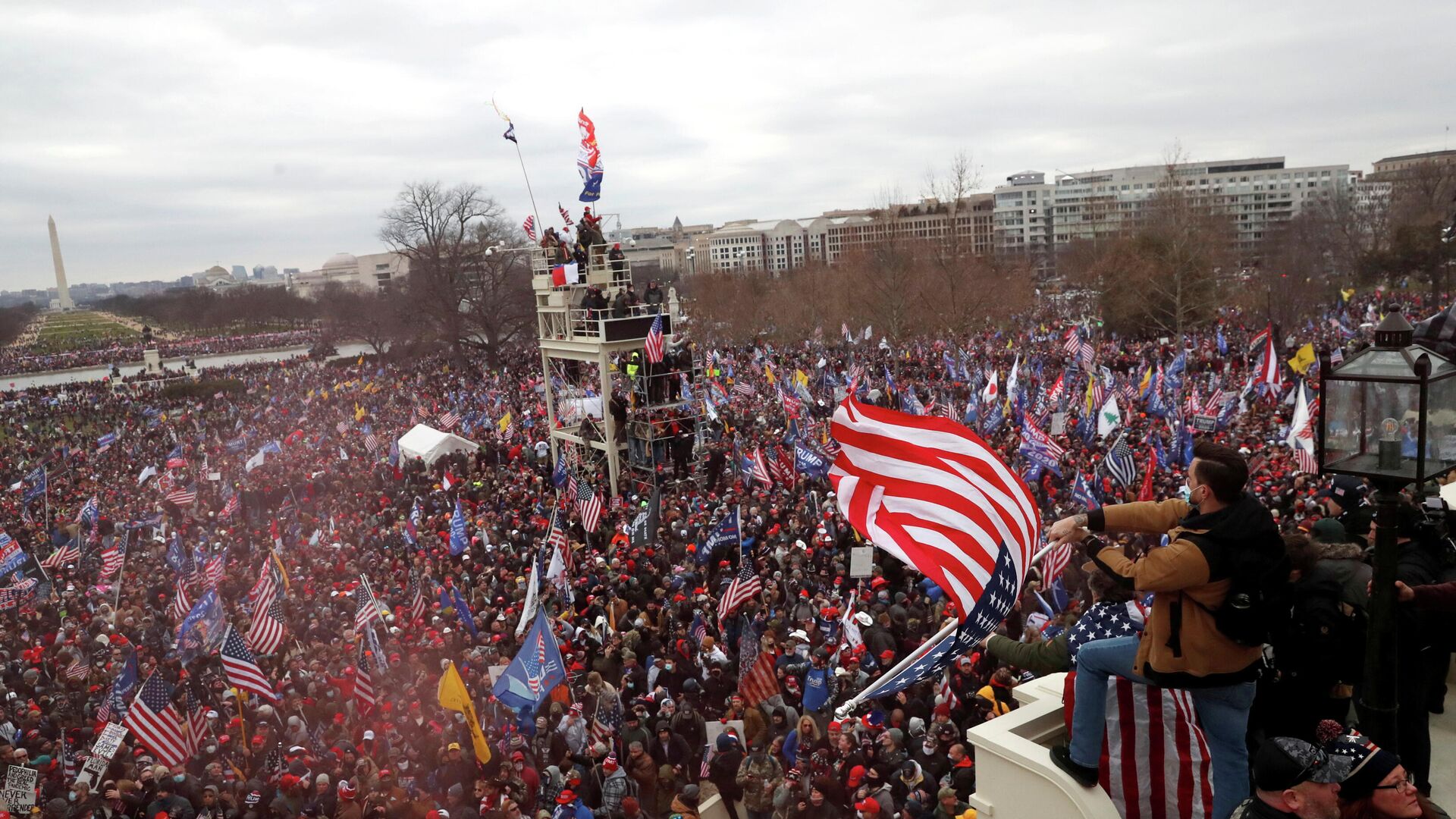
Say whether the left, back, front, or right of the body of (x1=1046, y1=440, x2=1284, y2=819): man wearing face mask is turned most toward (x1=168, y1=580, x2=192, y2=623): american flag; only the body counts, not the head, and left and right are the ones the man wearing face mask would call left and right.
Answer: front

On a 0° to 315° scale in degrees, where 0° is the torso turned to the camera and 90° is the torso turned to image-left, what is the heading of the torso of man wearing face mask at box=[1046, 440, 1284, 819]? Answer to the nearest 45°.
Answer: approximately 90°

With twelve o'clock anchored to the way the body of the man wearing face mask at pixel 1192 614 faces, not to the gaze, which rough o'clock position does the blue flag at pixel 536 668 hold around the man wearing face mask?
The blue flag is roughly at 1 o'clock from the man wearing face mask.

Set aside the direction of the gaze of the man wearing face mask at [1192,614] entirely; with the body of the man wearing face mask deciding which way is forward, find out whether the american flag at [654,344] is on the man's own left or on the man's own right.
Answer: on the man's own right

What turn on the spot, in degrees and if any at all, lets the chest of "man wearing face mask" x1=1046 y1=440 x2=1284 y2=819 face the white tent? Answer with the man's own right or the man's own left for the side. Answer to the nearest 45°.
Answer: approximately 45° to the man's own right

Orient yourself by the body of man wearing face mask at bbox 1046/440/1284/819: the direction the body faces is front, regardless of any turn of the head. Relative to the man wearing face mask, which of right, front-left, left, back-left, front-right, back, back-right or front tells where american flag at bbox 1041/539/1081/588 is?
right

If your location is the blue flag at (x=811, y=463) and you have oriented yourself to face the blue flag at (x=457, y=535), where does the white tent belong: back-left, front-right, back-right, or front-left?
front-right

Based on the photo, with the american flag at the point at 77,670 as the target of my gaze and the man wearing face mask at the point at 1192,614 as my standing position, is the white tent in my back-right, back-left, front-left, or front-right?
front-right

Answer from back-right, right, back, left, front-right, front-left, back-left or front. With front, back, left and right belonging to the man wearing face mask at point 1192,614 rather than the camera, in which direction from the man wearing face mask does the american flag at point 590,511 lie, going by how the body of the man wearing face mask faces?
front-right

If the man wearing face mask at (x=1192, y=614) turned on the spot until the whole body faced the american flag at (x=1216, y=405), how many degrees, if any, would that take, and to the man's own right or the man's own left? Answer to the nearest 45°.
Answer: approximately 90° to the man's own right

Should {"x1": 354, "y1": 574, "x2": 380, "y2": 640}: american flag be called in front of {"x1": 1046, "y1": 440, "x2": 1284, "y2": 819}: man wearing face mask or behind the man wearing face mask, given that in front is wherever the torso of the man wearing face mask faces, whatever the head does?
in front

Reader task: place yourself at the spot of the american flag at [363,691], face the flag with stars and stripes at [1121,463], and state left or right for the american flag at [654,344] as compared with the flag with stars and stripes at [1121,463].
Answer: left

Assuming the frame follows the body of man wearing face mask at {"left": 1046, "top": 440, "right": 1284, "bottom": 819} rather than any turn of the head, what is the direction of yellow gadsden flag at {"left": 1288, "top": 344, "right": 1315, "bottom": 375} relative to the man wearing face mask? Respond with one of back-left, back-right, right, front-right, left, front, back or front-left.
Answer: right
